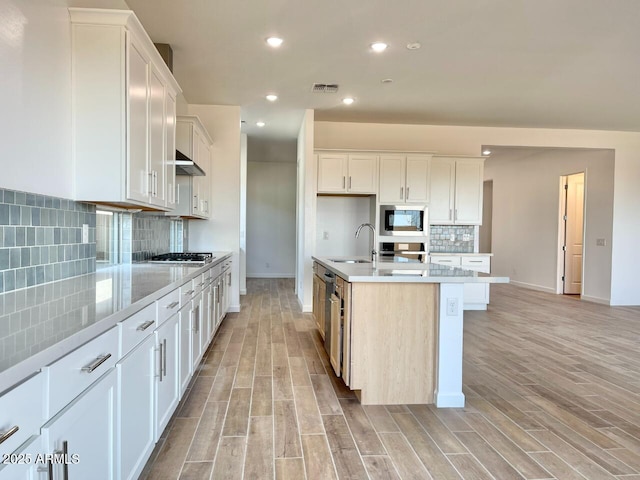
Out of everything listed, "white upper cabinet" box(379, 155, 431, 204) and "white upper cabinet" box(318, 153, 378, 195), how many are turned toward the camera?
2

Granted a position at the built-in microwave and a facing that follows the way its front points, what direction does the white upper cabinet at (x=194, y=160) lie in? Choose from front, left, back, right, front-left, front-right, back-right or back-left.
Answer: front-right

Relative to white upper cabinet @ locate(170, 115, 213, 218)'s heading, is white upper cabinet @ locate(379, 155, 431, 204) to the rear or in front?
in front

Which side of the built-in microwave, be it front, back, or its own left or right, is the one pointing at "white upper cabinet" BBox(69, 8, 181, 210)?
front

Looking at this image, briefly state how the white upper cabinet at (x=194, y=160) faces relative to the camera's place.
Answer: facing to the right of the viewer

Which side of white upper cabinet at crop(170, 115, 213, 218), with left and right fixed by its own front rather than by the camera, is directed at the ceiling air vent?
front

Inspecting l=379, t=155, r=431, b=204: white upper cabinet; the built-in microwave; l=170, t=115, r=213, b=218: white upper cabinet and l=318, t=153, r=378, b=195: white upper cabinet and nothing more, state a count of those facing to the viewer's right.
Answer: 1

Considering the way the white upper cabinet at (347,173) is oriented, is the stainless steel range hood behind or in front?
in front

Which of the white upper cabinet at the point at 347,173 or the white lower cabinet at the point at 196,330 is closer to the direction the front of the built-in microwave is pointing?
the white lower cabinet

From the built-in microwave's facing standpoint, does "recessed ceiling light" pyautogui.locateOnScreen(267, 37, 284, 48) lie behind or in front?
in front
